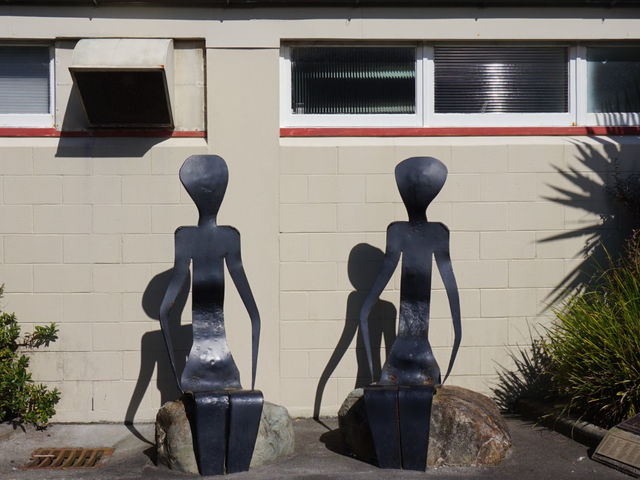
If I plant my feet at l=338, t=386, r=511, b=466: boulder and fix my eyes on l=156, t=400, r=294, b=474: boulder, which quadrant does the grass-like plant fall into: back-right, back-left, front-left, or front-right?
back-right

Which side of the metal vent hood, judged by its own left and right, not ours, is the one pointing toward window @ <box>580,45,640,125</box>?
left

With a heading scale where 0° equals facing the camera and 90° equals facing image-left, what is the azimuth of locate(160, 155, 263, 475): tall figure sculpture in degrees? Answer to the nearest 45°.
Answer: approximately 0°

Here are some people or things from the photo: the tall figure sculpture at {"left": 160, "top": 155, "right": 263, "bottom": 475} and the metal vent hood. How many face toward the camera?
2

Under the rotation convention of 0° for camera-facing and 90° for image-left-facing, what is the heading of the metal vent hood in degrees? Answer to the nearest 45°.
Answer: approximately 0°

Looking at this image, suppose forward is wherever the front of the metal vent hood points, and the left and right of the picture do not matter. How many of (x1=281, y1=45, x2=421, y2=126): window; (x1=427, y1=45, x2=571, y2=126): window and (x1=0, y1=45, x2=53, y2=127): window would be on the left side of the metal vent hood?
2

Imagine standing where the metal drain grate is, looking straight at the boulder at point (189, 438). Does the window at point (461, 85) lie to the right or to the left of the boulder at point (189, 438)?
left

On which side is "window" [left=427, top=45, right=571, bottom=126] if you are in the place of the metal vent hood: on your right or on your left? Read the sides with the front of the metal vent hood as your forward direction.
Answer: on your left

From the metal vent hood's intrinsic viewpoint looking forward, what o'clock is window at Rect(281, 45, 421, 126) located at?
The window is roughly at 9 o'clock from the metal vent hood.
